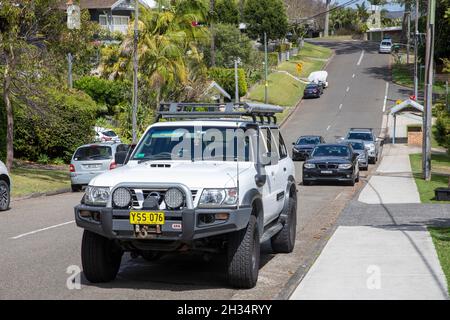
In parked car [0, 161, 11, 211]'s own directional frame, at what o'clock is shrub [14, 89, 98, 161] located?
The shrub is roughly at 11 o'clock from the parked car.

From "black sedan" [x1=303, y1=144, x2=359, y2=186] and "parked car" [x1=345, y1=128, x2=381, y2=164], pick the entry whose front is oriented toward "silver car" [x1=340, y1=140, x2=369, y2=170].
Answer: the parked car

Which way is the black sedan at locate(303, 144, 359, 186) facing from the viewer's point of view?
toward the camera

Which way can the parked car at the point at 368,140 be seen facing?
toward the camera

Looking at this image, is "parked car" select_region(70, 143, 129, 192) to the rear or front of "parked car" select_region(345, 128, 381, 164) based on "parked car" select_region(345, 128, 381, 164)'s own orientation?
to the front

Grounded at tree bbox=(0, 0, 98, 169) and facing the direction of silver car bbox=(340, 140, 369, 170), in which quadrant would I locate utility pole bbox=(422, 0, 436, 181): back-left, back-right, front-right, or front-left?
front-right

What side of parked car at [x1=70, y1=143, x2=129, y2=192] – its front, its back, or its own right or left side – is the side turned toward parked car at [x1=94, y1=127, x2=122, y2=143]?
front

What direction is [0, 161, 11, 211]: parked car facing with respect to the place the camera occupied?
facing away from the viewer and to the right of the viewer

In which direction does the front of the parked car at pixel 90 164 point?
away from the camera

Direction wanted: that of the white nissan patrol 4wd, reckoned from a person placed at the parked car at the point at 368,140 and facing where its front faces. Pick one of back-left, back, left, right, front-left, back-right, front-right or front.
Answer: front

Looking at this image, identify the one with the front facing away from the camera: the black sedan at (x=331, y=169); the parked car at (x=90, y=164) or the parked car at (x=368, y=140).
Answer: the parked car at (x=90, y=164)

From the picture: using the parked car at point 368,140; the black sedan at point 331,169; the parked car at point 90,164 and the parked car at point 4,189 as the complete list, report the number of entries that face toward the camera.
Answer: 2

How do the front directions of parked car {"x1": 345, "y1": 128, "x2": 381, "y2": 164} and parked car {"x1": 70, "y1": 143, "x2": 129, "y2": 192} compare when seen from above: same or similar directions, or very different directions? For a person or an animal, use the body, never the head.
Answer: very different directions

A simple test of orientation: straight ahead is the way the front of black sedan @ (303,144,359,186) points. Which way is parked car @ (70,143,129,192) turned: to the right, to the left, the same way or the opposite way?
the opposite way

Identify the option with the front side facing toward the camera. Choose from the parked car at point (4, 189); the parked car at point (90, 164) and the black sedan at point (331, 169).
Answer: the black sedan

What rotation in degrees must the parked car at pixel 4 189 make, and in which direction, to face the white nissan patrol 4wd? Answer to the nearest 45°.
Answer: approximately 135° to its right
